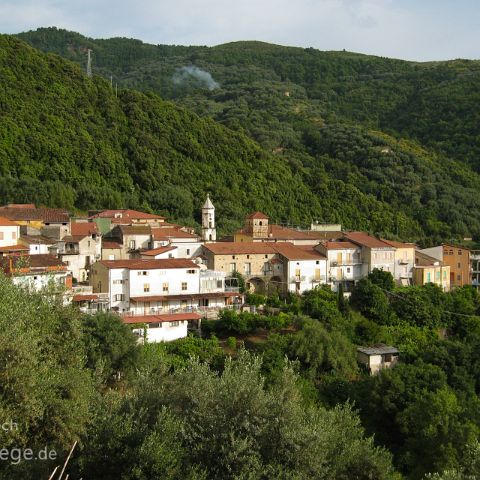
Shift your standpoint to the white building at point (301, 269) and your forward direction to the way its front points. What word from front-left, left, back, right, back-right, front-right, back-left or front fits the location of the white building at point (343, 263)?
back-left

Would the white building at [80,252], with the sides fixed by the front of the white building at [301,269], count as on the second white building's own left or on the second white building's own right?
on the second white building's own right

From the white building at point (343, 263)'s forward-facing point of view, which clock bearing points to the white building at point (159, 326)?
the white building at point (159, 326) is roughly at 1 o'clock from the white building at point (343, 263).

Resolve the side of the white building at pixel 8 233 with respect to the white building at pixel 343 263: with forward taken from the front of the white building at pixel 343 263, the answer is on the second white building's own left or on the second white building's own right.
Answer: on the second white building's own right

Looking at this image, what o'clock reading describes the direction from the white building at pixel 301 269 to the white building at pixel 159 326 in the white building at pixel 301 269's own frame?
the white building at pixel 159 326 is roughly at 1 o'clock from the white building at pixel 301 269.

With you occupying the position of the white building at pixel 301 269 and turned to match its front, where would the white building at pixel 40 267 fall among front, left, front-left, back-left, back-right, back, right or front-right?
front-right

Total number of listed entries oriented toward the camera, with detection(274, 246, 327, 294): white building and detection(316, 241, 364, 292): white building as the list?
2

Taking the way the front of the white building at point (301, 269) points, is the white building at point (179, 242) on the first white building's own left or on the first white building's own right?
on the first white building's own right

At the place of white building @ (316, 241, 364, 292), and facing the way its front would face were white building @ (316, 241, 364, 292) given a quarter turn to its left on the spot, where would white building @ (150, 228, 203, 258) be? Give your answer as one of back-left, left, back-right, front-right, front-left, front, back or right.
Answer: back

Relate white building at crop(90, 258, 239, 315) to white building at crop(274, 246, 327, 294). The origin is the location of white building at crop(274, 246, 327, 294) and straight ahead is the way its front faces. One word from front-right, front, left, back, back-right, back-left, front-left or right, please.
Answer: front-right

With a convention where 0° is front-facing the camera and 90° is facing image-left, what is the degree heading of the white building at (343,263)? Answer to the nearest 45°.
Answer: approximately 0°

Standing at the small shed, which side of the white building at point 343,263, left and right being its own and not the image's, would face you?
front

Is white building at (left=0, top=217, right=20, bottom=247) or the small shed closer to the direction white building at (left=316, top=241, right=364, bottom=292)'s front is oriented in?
the small shed
